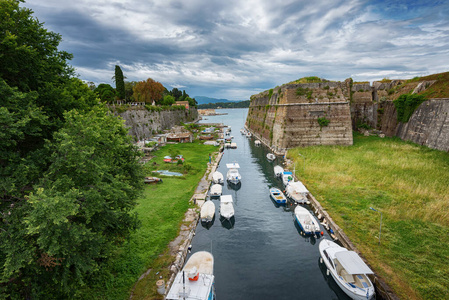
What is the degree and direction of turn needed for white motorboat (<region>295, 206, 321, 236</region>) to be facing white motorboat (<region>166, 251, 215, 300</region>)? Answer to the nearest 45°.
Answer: approximately 90° to its left

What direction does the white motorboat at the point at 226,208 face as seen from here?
toward the camera

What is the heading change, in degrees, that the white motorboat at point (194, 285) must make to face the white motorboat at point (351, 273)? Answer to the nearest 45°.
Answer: approximately 90° to its right

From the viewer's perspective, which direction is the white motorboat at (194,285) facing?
away from the camera

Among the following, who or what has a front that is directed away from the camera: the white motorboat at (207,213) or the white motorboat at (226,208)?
the white motorboat at (207,213)

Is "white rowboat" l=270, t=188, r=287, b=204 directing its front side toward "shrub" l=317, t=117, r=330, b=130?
no

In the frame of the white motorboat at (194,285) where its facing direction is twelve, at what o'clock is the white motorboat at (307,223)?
the white motorboat at (307,223) is roughly at 2 o'clock from the white motorboat at (194,285).

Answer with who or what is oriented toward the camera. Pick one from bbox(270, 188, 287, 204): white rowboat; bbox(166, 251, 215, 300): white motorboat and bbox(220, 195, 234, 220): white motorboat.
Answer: bbox(220, 195, 234, 220): white motorboat

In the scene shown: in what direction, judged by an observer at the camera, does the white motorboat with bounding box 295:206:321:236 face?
facing away from the viewer and to the left of the viewer

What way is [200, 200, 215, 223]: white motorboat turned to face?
away from the camera

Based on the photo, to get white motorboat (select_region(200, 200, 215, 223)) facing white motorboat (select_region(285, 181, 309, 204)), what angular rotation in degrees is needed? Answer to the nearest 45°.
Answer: approximately 90° to its right

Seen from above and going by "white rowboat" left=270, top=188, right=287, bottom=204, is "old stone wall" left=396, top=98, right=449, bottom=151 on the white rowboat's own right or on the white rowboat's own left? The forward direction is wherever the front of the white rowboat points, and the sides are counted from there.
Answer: on the white rowboat's own right

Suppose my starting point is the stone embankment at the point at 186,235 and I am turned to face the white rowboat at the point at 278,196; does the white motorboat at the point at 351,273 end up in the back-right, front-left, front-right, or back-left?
front-right

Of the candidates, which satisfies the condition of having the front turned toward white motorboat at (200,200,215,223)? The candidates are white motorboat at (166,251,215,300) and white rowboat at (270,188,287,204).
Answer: white motorboat at (166,251,215,300)

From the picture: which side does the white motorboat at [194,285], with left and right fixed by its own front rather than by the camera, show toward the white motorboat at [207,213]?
front

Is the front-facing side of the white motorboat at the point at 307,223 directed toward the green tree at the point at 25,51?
no

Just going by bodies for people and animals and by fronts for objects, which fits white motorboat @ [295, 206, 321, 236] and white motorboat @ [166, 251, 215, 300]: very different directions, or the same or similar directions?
same or similar directions

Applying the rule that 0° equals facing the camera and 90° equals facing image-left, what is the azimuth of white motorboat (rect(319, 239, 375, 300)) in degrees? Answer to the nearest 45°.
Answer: approximately 135°

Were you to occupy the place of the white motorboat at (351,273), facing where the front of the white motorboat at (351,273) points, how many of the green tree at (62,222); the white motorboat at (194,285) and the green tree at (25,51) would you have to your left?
3
